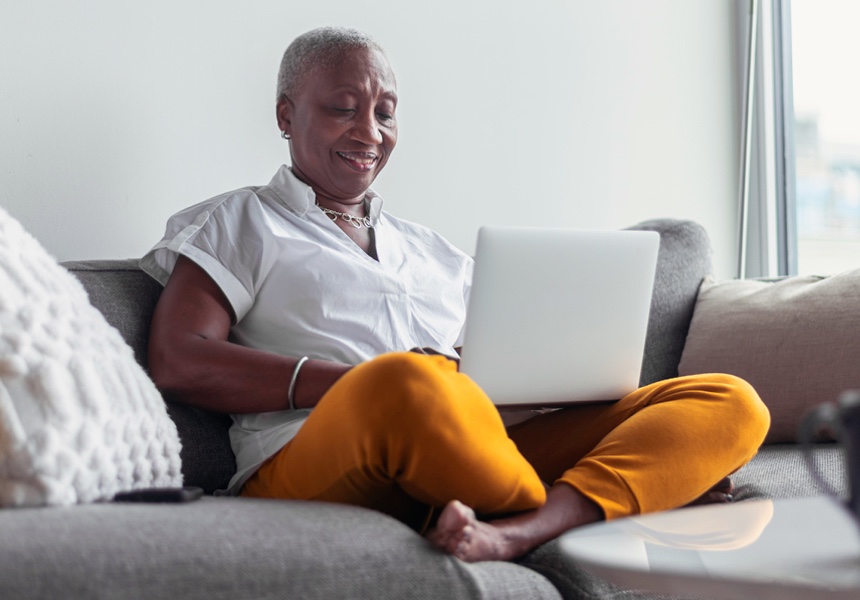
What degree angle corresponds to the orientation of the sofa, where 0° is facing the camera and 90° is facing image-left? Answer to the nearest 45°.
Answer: approximately 0°

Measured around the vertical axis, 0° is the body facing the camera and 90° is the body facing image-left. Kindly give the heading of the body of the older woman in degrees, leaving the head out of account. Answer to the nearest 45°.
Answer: approximately 315°

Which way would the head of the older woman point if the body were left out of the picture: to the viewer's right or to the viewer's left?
to the viewer's right

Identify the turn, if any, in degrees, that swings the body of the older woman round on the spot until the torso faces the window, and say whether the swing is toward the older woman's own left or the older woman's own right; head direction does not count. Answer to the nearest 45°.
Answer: approximately 90° to the older woman's own left

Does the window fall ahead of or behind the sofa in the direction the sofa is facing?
behind

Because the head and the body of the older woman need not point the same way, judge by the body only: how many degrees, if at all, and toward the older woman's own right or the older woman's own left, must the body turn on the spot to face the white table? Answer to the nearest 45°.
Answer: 0° — they already face it
